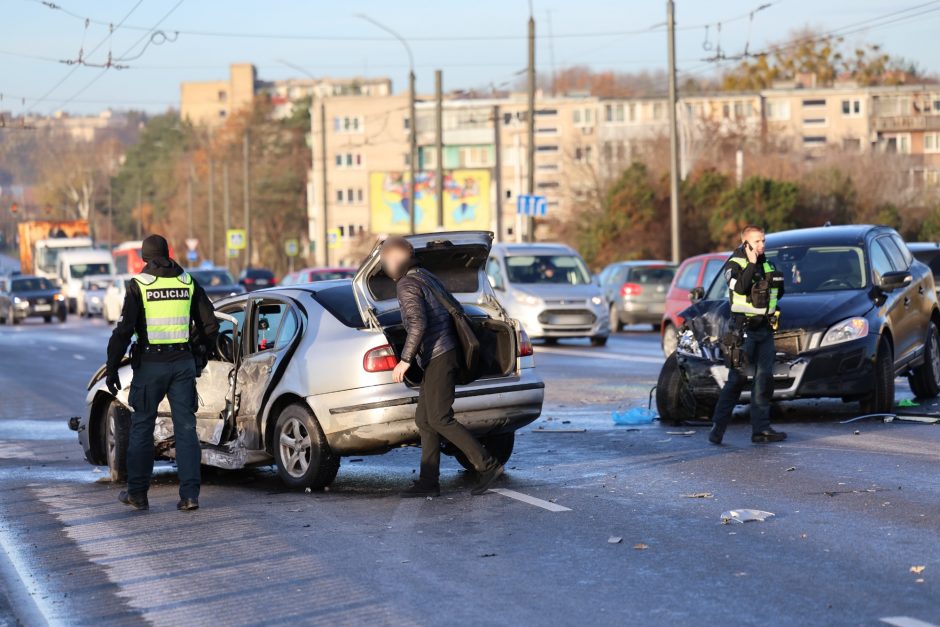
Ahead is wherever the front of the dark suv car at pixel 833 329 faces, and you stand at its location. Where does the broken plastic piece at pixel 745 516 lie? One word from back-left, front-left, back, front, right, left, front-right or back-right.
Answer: front-left

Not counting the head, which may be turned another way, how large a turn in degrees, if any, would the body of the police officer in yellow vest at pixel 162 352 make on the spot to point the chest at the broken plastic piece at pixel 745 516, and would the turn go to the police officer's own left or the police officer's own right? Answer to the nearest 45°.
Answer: approximately 135° to the police officer's own right

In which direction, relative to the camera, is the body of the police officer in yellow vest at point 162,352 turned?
away from the camera

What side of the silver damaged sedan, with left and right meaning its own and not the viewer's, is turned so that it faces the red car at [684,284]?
right

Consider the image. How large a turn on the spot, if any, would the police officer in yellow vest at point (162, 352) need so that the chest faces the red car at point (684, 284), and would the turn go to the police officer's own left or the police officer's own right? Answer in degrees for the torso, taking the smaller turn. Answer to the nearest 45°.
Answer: approximately 45° to the police officer's own right

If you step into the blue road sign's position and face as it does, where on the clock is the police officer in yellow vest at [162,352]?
The police officer in yellow vest is roughly at 12 o'clock from the blue road sign.

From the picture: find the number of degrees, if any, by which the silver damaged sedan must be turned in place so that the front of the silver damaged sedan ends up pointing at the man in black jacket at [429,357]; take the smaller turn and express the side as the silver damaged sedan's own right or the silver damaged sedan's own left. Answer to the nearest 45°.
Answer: approximately 180°

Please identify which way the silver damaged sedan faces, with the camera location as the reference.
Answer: facing away from the viewer and to the left of the viewer

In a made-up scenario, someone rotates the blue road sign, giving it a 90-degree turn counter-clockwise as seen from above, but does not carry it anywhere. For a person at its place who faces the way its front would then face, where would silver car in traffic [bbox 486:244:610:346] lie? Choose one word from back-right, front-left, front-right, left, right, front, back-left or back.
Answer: right

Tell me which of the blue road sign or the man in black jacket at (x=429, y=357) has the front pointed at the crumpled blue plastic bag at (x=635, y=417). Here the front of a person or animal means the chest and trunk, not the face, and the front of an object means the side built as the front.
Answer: the blue road sign
